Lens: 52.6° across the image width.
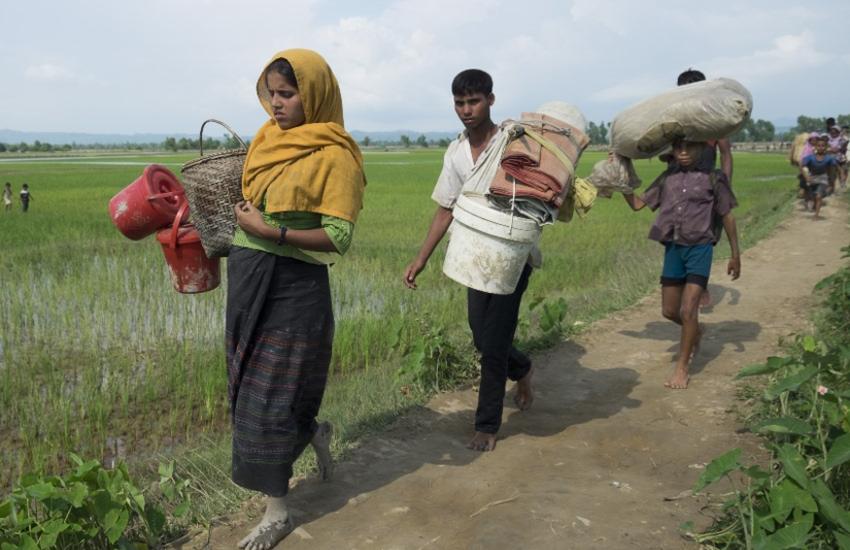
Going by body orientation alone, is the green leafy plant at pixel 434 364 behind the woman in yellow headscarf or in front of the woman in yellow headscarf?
behind

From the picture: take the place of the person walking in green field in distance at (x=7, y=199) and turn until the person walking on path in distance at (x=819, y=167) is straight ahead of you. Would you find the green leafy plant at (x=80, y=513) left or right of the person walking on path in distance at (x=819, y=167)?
right

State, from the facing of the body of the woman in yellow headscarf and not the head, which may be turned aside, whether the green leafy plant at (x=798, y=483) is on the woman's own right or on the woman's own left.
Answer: on the woman's own left

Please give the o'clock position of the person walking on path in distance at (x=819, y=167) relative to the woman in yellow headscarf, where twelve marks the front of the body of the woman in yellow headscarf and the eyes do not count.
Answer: The person walking on path in distance is roughly at 6 o'clock from the woman in yellow headscarf.

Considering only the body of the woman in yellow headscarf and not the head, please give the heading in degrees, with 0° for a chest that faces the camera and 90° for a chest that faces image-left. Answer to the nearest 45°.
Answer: approximately 45°

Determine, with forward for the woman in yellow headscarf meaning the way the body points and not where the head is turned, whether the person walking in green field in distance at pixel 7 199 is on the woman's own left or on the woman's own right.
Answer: on the woman's own right
